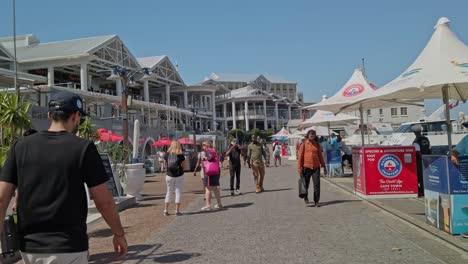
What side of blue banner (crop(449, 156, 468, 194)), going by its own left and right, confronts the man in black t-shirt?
front

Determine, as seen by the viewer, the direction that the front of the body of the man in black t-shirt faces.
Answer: away from the camera

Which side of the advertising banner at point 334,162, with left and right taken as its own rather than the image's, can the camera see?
front

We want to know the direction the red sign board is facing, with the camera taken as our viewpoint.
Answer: facing the viewer

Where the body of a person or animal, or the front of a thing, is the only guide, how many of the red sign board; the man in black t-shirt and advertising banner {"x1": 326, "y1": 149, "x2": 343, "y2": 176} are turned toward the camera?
2

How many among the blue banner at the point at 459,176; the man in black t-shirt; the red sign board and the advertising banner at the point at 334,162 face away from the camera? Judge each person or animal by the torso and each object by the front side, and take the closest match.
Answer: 1

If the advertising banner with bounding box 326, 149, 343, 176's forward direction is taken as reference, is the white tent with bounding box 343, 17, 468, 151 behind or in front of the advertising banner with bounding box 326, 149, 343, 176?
in front

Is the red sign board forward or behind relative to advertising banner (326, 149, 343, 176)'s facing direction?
forward
